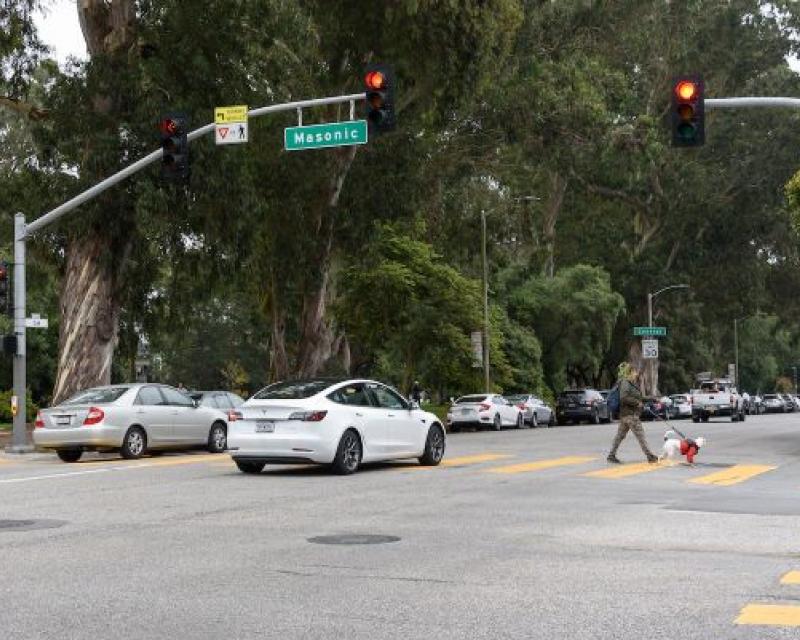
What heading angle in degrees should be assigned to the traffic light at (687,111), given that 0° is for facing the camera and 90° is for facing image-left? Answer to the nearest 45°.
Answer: approximately 0°

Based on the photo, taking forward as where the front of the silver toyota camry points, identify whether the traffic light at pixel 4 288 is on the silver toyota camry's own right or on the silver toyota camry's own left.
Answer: on the silver toyota camry's own left

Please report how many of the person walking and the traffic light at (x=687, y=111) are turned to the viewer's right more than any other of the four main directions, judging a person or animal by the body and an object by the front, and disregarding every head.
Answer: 1

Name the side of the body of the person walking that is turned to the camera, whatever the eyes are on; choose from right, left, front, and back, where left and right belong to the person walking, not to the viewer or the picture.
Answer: right

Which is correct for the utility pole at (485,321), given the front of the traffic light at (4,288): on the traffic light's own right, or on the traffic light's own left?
on the traffic light's own left

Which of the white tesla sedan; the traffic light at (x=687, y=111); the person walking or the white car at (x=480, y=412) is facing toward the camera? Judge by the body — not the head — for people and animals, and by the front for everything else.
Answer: the traffic light

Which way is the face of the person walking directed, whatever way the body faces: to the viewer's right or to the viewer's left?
to the viewer's right
